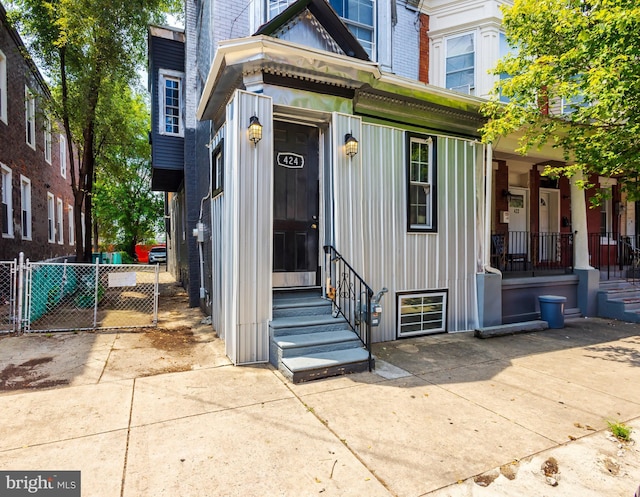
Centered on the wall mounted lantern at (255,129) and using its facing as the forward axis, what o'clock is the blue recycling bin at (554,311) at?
The blue recycling bin is roughly at 10 o'clock from the wall mounted lantern.

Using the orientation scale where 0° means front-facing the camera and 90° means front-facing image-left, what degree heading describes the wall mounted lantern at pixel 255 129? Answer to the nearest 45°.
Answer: approximately 315°

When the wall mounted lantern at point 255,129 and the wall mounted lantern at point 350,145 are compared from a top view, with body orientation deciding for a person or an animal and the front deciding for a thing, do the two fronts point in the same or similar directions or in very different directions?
same or similar directions

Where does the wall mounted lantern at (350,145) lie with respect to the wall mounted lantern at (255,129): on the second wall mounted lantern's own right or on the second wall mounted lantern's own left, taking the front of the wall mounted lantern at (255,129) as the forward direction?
on the second wall mounted lantern's own left

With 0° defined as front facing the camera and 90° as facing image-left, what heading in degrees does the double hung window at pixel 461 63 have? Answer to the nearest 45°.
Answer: approximately 45°

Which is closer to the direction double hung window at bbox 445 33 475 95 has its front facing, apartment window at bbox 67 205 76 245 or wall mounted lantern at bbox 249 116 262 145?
the wall mounted lantern

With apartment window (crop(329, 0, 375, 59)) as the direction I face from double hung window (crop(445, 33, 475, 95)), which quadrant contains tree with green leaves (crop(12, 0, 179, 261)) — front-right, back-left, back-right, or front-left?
front-right

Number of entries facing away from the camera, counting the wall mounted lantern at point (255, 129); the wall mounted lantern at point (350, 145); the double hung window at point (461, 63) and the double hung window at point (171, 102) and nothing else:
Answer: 0

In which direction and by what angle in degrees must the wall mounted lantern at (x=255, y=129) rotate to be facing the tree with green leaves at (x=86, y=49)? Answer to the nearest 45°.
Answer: approximately 180°

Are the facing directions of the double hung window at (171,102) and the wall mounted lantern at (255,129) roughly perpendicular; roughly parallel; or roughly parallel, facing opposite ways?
roughly parallel

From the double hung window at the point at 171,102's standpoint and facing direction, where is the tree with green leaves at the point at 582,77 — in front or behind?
in front

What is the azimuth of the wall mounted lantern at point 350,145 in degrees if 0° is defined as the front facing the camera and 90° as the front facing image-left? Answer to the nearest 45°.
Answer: approximately 315°
